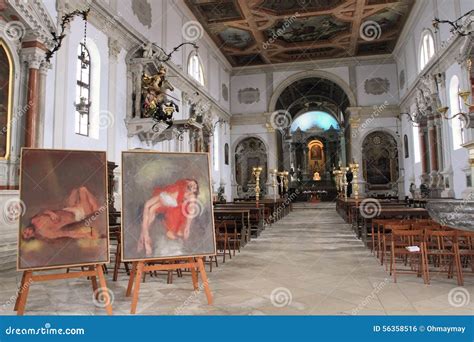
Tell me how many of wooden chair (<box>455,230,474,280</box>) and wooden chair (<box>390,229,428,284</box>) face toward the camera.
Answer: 0

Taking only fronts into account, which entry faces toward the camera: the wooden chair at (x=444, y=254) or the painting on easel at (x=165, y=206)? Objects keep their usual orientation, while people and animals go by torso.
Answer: the painting on easel

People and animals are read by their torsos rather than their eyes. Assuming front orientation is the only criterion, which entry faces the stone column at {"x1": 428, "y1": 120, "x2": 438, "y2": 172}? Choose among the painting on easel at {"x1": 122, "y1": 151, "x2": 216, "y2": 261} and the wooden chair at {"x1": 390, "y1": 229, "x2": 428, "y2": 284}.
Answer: the wooden chair

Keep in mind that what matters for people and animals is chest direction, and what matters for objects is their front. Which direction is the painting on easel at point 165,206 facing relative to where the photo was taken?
toward the camera

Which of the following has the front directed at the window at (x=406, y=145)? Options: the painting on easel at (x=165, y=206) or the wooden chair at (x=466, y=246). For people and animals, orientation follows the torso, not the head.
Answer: the wooden chair

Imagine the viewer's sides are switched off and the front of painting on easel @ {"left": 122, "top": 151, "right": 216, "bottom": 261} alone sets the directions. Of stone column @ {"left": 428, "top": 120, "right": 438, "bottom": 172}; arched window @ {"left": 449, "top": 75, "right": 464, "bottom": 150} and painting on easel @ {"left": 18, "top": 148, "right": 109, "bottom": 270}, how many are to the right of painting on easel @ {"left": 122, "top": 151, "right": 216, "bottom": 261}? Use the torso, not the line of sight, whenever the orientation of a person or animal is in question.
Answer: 1

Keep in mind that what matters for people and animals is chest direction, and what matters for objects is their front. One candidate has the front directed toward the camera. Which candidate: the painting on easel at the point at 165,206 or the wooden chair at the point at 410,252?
the painting on easel

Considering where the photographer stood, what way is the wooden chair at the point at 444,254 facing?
facing away from the viewer

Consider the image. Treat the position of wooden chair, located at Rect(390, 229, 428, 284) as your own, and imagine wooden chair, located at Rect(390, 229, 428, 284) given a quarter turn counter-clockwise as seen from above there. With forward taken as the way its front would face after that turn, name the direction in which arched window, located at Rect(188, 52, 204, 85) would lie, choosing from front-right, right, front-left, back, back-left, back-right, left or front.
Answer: front-right

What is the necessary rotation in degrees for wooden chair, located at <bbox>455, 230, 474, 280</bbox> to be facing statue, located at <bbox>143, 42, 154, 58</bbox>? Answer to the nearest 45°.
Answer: approximately 90° to its left

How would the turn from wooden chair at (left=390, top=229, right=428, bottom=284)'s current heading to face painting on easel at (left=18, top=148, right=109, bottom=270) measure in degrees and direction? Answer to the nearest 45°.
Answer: approximately 135° to its left

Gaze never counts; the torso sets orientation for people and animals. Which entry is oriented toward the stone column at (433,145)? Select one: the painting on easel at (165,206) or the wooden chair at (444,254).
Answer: the wooden chair

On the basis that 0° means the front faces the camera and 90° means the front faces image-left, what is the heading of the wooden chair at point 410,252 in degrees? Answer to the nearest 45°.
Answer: approximately 180°

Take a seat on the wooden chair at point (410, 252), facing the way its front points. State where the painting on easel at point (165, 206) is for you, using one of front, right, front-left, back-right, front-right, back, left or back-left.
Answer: back-left

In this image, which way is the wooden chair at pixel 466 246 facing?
away from the camera

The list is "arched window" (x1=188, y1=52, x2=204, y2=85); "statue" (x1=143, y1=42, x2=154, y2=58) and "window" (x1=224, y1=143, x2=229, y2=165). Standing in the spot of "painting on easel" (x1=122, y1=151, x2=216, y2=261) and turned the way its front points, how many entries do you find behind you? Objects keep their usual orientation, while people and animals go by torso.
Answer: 3

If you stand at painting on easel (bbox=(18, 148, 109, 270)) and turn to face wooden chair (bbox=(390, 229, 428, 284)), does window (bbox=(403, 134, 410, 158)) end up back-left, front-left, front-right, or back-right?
front-left

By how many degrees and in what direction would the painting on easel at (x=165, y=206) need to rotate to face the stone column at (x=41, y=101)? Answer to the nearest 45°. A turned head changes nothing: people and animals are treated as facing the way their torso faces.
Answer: approximately 135° to its right

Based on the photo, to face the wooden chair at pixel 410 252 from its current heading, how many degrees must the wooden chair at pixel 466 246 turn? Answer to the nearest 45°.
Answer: approximately 135° to its left
